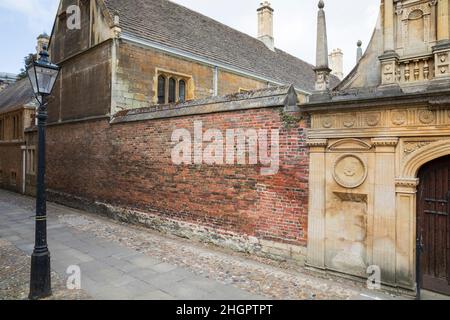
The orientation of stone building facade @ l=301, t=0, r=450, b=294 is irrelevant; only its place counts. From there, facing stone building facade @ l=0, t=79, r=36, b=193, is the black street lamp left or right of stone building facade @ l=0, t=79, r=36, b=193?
left

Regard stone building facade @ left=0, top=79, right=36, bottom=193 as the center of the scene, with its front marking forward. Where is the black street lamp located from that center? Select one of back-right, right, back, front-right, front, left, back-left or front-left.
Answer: front-left

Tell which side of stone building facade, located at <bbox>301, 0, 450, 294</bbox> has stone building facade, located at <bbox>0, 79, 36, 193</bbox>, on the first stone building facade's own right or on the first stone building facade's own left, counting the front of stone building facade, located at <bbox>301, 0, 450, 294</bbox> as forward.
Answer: on the first stone building facade's own right

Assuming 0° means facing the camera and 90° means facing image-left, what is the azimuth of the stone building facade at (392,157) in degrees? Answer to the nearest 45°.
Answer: approximately 45°

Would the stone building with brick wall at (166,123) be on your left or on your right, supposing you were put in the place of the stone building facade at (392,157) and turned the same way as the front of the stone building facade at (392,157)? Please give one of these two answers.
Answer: on your right

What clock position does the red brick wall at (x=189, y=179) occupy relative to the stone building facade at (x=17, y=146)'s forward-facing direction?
The red brick wall is roughly at 10 o'clock from the stone building facade.

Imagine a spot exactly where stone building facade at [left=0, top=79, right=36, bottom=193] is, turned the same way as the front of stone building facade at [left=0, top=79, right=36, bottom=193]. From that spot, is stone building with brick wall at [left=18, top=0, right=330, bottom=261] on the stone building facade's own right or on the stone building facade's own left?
on the stone building facade's own left

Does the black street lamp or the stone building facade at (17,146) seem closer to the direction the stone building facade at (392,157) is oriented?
the black street lamp
